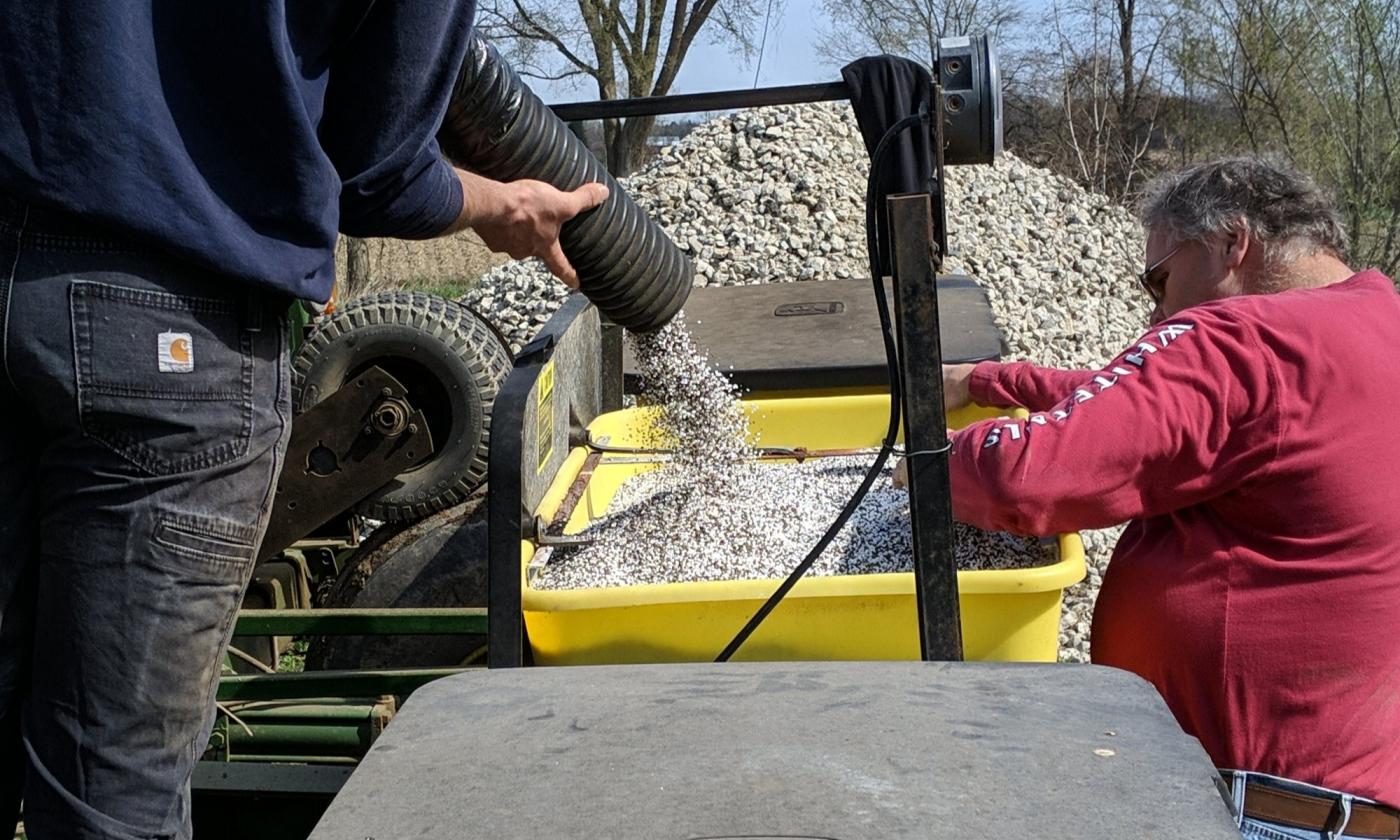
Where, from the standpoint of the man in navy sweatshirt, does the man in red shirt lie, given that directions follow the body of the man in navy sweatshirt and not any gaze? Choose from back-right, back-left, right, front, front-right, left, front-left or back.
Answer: right

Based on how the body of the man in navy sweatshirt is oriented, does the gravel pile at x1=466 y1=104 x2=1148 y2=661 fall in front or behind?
in front

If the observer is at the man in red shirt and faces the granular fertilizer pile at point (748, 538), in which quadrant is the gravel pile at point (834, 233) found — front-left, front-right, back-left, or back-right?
front-right

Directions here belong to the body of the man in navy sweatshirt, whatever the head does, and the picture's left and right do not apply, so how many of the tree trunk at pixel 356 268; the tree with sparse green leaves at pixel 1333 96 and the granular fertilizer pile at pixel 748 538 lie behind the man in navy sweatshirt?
0

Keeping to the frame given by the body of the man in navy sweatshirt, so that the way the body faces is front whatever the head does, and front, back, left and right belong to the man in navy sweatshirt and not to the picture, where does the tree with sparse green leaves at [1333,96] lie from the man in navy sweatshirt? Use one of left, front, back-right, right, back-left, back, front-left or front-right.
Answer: front-right

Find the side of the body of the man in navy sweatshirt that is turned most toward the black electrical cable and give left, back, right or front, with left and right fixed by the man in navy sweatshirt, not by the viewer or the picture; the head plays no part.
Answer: right

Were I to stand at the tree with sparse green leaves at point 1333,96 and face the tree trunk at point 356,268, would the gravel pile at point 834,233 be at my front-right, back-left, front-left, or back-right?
front-left

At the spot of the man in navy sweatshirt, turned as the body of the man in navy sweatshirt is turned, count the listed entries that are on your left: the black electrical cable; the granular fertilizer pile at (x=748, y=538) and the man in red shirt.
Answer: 0

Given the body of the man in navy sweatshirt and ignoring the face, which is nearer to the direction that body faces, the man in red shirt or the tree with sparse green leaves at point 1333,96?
the tree with sparse green leaves

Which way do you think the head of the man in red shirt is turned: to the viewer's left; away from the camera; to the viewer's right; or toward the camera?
to the viewer's left

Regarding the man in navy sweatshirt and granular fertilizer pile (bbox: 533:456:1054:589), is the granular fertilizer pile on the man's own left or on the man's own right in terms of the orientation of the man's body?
on the man's own right

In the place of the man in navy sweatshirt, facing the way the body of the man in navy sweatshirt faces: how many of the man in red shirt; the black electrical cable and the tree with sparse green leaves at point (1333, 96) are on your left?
0

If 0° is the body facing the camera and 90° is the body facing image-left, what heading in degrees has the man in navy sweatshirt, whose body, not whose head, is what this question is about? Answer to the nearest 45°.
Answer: approximately 180°

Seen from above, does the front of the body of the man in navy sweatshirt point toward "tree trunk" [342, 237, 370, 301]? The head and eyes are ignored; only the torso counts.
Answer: yes

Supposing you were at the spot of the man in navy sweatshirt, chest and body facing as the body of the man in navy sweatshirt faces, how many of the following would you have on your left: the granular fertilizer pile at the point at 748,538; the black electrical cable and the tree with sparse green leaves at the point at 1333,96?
0
